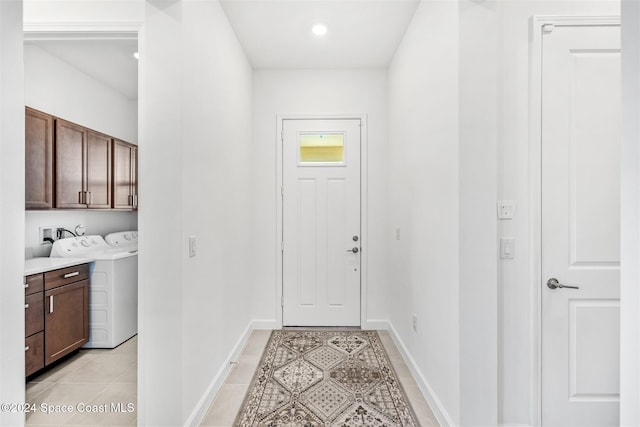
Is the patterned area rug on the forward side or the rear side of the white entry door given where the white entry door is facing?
on the forward side

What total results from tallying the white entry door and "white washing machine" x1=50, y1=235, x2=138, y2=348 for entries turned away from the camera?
0

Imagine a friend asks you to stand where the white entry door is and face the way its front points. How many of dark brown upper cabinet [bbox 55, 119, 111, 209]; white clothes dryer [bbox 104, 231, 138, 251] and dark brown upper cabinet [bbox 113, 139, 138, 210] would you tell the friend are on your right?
3

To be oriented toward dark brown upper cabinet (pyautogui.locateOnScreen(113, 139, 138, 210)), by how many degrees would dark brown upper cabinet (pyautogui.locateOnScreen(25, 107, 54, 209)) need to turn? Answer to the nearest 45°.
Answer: approximately 90° to its left

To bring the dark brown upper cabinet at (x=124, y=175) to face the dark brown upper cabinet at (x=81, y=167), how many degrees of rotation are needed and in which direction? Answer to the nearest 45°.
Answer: approximately 90° to its right

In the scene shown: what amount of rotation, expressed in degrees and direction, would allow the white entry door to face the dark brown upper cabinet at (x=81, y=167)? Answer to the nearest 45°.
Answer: approximately 90° to its right

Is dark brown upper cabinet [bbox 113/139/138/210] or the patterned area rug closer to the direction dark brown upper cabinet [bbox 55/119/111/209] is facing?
the patterned area rug

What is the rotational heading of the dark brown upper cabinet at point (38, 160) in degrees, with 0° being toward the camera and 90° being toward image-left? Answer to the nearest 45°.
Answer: approximately 315°
